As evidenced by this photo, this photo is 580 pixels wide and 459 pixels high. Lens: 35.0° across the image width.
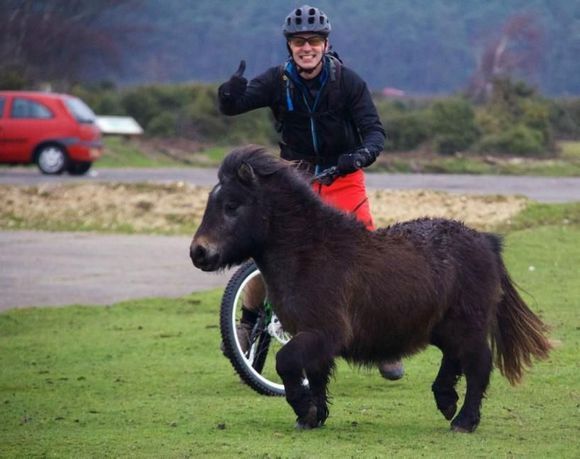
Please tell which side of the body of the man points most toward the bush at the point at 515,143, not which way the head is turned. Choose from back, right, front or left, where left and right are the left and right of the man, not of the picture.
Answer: back

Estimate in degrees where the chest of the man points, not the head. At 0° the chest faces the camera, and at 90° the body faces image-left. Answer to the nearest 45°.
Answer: approximately 0°

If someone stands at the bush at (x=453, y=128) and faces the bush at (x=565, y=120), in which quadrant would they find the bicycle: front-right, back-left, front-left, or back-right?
back-right

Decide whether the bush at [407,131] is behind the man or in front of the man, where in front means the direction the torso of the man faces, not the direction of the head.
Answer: behind

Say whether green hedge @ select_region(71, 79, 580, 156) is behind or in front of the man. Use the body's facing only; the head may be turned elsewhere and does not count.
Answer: behind

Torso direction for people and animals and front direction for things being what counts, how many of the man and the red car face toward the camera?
1
